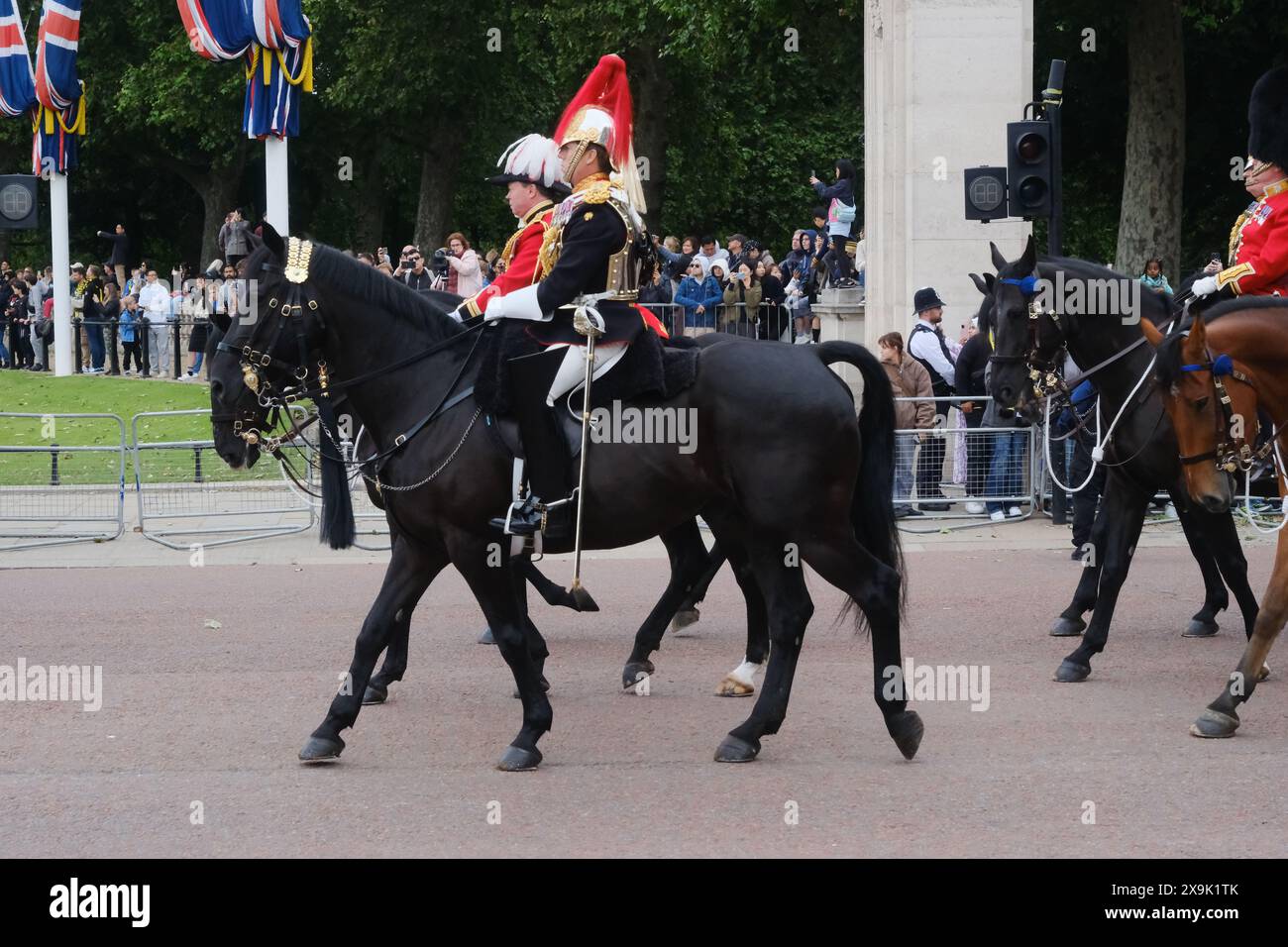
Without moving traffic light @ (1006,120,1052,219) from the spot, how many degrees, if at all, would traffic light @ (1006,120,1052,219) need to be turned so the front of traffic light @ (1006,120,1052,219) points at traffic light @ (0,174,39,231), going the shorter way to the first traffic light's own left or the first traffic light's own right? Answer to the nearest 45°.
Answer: approximately 90° to the first traffic light's own right

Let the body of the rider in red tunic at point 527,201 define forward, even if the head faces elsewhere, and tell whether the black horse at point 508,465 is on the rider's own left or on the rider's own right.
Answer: on the rider's own left

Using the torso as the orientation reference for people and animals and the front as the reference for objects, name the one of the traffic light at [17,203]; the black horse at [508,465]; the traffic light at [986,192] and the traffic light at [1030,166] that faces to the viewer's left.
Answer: the black horse

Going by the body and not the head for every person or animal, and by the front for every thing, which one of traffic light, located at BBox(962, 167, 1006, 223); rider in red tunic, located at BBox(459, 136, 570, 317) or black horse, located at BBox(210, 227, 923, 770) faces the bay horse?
the traffic light

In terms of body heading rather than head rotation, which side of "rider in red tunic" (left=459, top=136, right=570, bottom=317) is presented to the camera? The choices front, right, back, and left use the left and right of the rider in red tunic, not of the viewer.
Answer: left

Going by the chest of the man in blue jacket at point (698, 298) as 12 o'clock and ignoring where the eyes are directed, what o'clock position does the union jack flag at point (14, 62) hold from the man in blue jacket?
The union jack flag is roughly at 4 o'clock from the man in blue jacket.

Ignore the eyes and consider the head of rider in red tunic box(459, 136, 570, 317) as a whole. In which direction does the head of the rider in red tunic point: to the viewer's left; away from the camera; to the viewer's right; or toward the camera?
to the viewer's left

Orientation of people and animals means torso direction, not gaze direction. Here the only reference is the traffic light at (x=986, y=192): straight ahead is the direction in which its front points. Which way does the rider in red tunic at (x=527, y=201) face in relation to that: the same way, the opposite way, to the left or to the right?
to the right

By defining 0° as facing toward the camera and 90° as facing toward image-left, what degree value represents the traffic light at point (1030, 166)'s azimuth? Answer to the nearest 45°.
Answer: approximately 0°

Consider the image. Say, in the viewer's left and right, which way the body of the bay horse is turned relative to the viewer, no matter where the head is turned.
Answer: facing to the left of the viewer

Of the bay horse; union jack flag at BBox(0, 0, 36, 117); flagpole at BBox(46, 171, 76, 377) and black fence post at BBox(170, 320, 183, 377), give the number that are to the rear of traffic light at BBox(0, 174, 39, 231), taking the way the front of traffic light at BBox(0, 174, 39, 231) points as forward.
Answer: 3

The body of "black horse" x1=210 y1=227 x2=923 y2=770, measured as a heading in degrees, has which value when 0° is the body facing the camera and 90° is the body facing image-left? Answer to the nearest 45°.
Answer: approximately 90°
